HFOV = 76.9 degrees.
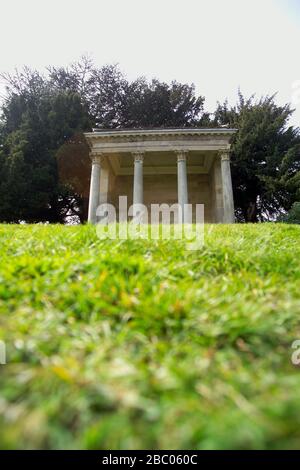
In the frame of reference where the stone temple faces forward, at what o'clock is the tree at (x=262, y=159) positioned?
The tree is roughly at 8 o'clock from the stone temple.

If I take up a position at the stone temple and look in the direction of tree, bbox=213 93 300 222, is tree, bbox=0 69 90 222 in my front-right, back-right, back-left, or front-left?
back-left

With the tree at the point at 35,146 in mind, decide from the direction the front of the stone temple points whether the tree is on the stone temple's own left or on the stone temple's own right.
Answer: on the stone temple's own right

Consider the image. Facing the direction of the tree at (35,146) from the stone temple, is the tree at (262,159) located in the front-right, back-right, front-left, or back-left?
back-right

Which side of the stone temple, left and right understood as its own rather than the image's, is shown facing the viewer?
front
